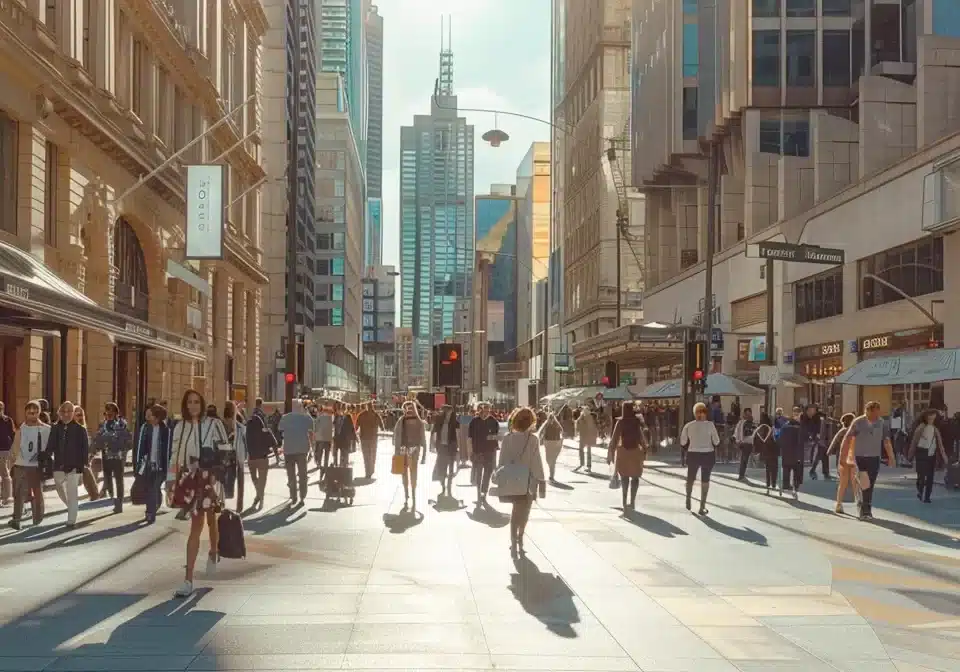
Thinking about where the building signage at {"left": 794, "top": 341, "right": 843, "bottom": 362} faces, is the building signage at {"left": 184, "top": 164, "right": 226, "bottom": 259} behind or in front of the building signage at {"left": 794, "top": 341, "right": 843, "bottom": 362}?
in front

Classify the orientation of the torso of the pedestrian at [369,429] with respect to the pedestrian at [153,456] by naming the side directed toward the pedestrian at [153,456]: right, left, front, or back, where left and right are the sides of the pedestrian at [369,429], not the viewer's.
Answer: back

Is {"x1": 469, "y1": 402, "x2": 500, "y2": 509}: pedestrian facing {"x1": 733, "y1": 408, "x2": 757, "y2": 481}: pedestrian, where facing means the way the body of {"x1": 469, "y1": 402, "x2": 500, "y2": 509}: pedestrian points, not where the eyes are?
no

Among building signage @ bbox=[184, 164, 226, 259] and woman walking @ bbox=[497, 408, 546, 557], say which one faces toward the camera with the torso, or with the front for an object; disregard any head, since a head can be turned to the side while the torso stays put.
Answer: the building signage

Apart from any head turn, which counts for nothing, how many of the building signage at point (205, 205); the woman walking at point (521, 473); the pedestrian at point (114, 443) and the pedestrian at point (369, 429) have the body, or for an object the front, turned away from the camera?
2

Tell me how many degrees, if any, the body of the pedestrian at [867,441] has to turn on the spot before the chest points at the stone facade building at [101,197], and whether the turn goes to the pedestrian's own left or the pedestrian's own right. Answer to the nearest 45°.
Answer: approximately 135° to the pedestrian's own right

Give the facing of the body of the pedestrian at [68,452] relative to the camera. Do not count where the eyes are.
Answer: toward the camera

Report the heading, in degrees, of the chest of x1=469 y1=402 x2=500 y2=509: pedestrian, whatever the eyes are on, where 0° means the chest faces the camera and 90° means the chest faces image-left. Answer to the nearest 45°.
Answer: approximately 0°

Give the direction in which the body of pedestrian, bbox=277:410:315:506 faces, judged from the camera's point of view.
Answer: away from the camera

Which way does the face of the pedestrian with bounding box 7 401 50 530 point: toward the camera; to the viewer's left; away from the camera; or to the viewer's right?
toward the camera

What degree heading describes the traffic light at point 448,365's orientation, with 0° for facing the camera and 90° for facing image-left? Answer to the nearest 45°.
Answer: approximately 0°

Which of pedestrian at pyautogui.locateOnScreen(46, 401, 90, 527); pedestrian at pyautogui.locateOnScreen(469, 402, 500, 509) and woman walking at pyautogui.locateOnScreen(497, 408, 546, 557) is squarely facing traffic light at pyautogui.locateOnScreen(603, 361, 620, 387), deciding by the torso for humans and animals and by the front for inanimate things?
the woman walking

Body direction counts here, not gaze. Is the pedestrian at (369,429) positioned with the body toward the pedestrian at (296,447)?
no
